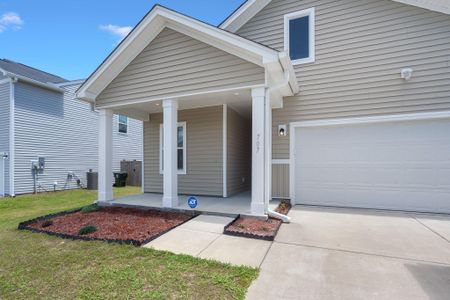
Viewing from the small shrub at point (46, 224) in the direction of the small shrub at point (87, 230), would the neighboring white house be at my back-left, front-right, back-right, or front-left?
back-left

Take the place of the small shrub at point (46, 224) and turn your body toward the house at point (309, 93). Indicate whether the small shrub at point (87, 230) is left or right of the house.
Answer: right

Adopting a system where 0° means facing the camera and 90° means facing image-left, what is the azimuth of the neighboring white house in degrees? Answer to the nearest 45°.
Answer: approximately 45°

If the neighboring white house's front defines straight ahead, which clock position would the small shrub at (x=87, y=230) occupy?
The small shrub is roughly at 10 o'clock from the neighboring white house.

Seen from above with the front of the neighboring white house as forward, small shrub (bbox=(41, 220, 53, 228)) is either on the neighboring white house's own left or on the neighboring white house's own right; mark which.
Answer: on the neighboring white house's own left

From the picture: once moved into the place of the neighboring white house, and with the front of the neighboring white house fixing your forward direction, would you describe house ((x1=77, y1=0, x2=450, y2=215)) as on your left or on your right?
on your left

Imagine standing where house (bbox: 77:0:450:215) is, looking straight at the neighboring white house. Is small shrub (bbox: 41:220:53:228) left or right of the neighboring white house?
left
